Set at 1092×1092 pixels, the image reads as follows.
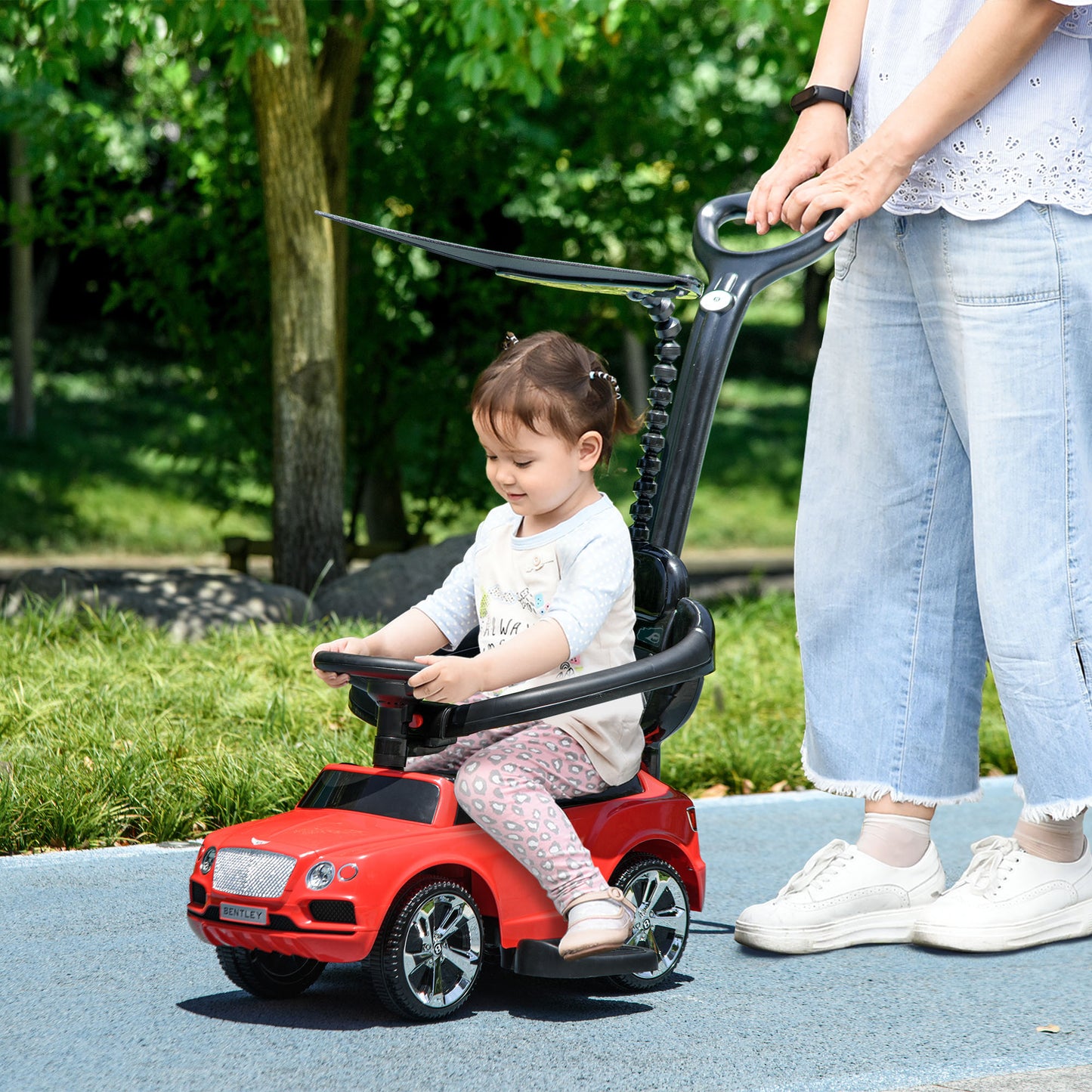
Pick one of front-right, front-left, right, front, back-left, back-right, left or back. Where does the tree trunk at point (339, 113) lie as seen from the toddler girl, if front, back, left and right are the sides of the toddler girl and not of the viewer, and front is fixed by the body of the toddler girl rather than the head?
back-right

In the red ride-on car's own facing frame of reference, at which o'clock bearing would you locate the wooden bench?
The wooden bench is roughly at 4 o'clock from the red ride-on car.

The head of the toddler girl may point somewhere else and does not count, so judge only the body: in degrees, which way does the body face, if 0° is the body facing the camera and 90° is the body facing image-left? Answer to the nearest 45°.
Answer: approximately 45°

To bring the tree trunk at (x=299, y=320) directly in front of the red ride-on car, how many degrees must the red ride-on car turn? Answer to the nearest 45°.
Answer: approximately 135° to its right

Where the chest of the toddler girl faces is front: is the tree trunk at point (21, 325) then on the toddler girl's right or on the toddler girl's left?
on the toddler girl's right

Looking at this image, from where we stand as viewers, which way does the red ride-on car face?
facing the viewer and to the left of the viewer

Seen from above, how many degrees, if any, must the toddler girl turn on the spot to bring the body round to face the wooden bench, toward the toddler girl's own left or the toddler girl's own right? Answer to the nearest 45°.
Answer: approximately 135° to the toddler girl's own right

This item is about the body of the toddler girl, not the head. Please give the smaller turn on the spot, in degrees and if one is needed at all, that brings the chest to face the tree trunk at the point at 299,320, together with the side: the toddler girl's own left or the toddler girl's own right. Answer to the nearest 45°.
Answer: approximately 135° to the toddler girl's own right
